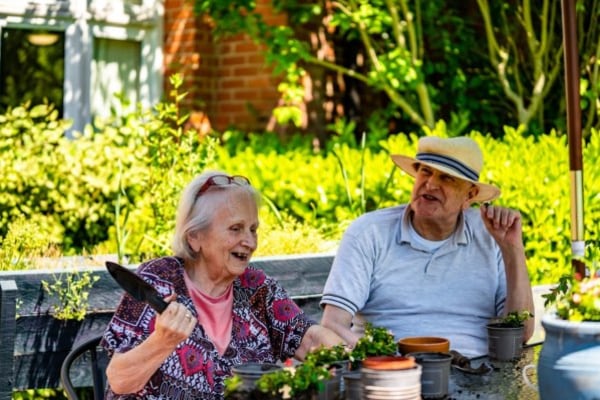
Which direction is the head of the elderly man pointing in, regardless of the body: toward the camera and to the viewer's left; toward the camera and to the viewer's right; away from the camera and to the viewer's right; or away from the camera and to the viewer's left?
toward the camera and to the viewer's left

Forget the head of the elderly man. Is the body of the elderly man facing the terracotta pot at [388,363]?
yes

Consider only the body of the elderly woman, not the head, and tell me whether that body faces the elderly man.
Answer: no

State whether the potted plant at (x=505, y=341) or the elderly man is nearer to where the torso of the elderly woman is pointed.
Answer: the potted plant

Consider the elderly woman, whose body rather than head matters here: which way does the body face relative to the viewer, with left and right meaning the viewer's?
facing the viewer and to the right of the viewer

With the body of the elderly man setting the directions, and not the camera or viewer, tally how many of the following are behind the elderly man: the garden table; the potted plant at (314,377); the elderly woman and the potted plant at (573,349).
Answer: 0

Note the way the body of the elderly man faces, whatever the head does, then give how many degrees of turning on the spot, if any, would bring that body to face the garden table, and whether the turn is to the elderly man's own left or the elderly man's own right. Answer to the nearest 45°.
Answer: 0° — they already face it

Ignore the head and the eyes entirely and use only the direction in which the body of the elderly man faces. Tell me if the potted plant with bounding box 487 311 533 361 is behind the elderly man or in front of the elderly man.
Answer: in front

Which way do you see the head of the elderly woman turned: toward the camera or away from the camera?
toward the camera

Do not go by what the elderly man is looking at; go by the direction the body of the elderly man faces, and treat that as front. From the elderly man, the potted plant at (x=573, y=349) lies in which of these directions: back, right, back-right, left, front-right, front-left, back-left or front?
front

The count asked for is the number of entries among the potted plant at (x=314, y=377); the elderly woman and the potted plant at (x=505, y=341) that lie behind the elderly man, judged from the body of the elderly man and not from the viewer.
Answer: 0

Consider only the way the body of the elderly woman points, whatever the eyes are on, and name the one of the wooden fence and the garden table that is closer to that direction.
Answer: the garden table

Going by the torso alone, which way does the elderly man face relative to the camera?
toward the camera

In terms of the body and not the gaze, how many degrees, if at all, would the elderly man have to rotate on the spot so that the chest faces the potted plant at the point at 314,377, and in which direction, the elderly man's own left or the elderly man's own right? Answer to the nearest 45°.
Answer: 0° — they already face it

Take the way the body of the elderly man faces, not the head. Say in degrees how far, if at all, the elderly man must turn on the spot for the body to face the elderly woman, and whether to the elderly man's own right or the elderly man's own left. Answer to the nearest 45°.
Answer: approximately 45° to the elderly man's own right

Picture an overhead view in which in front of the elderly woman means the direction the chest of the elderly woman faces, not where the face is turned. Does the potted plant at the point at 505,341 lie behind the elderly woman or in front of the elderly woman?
in front

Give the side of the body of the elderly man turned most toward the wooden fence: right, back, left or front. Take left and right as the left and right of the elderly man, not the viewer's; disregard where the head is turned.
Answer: right

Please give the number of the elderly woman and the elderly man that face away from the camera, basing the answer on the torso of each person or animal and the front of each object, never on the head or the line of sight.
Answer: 0
